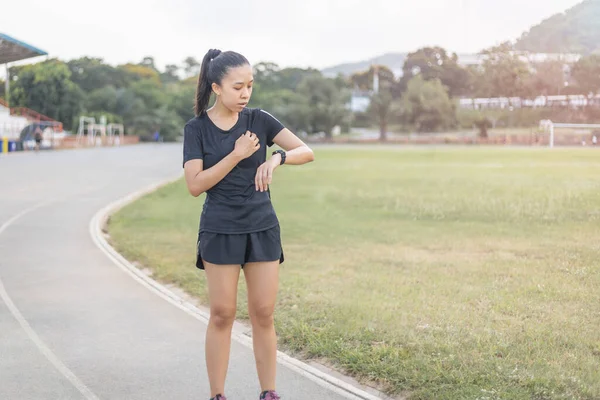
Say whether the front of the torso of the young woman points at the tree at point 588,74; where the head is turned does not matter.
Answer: no

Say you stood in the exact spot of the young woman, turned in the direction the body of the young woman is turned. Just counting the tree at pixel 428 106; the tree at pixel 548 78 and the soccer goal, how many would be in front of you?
0

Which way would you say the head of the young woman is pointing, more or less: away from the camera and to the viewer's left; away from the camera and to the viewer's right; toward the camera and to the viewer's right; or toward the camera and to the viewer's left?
toward the camera and to the viewer's right

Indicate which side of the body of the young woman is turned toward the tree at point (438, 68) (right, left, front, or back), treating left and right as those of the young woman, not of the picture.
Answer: back

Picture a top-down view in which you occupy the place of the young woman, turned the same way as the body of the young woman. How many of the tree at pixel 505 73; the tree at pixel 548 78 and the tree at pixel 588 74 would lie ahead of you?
0

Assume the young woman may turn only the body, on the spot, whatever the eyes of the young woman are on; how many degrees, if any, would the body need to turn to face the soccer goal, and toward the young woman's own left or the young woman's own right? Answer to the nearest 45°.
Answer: approximately 135° to the young woman's own left

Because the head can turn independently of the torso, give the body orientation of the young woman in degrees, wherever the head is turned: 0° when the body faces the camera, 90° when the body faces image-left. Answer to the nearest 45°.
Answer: approximately 0°

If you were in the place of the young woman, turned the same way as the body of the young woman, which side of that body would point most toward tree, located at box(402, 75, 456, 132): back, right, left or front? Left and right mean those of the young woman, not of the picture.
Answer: back

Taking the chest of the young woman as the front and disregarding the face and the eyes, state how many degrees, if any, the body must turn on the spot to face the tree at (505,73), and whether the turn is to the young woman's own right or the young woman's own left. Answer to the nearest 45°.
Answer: approximately 135° to the young woman's own left

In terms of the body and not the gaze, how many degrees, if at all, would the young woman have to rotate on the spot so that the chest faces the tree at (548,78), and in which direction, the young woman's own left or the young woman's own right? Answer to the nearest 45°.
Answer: approximately 135° to the young woman's own left
